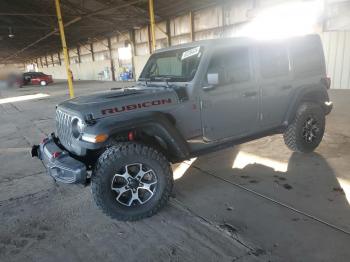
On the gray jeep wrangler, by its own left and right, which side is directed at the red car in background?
right

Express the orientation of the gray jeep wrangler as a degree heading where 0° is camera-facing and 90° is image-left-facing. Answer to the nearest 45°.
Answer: approximately 45°
